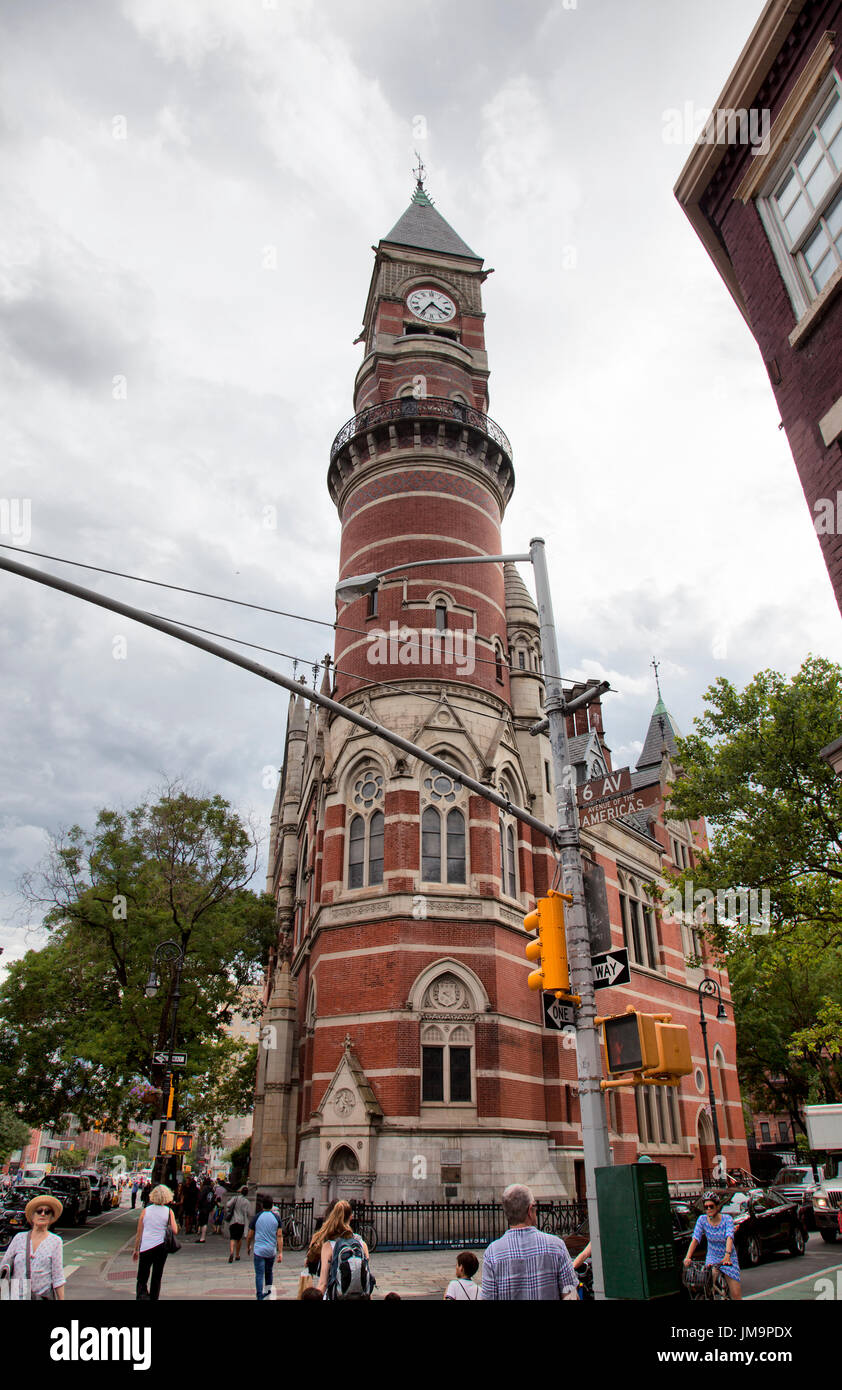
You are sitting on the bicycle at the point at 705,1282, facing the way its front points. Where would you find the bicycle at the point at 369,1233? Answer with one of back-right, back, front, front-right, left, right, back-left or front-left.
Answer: right

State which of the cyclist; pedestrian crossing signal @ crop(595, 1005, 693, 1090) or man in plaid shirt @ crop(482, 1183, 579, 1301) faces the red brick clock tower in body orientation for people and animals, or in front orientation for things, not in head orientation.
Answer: the man in plaid shirt

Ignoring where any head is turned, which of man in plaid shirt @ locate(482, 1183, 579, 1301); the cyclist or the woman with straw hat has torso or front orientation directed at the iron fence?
the man in plaid shirt

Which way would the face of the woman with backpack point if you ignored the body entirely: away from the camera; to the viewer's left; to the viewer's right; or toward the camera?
away from the camera

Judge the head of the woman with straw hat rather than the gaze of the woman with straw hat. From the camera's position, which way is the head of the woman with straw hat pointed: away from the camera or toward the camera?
toward the camera

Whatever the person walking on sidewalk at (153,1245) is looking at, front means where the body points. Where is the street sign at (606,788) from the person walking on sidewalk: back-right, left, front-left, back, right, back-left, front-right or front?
back-right

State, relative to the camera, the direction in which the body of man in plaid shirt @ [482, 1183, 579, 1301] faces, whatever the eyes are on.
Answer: away from the camera

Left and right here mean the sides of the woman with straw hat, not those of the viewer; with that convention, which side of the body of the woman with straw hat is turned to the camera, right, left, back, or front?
front

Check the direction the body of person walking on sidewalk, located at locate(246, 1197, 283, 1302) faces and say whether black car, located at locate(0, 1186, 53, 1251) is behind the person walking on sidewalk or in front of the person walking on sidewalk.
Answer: in front

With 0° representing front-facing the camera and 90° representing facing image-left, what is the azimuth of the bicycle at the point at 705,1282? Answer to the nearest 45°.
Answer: approximately 45°

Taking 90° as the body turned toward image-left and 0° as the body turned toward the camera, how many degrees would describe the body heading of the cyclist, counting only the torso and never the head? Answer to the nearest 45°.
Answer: approximately 45°

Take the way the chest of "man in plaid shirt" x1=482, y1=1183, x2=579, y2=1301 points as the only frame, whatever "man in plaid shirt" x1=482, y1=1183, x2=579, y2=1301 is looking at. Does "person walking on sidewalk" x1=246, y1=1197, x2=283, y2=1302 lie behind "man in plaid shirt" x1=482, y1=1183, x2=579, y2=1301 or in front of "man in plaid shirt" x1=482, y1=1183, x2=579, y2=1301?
in front

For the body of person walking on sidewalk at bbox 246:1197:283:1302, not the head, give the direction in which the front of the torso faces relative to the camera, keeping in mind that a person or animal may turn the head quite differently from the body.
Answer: away from the camera

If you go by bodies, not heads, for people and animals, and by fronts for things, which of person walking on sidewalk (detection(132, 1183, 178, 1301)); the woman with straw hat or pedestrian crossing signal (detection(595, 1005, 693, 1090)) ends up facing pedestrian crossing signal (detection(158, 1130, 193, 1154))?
the person walking on sidewalk

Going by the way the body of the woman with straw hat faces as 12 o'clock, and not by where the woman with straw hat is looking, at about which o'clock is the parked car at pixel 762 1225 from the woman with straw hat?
The parked car is roughly at 8 o'clock from the woman with straw hat.

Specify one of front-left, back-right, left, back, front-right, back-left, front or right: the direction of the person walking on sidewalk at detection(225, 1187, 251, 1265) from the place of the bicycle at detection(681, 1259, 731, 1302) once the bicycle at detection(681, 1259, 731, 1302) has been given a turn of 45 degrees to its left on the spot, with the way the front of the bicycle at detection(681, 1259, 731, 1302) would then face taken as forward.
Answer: back-right
